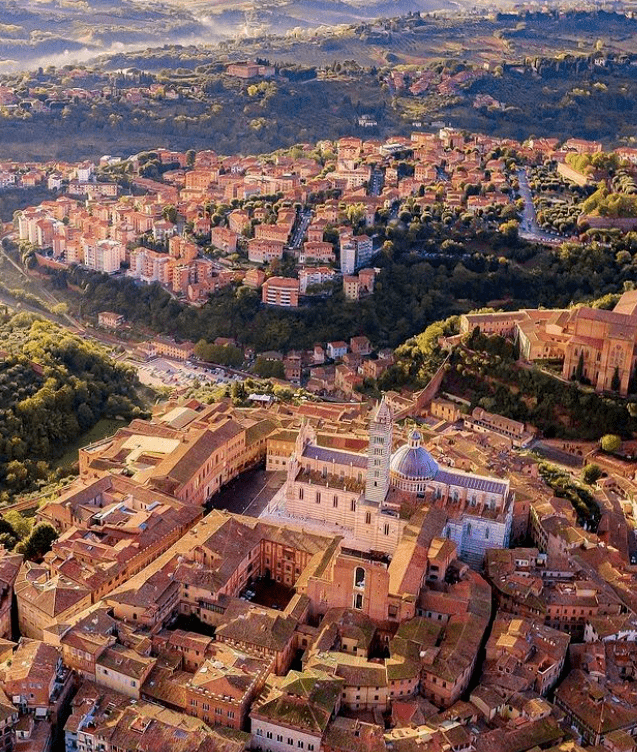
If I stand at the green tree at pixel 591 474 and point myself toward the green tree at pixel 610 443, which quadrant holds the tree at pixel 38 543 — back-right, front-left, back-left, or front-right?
back-left

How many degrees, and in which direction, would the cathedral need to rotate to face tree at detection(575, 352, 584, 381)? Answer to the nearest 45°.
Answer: approximately 135° to its right

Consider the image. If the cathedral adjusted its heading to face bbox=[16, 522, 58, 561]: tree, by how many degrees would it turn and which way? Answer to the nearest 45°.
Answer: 0° — it already faces it

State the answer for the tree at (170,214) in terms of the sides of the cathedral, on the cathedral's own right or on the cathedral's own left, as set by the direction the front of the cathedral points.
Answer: on the cathedral's own right

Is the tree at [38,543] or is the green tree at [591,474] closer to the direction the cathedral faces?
the tree

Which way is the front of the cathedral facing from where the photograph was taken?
facing to the left of the viewer

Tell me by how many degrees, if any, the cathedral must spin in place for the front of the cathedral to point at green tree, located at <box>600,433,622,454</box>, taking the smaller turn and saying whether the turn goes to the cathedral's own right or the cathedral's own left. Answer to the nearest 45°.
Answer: approximately 135° to the cathedral's own right

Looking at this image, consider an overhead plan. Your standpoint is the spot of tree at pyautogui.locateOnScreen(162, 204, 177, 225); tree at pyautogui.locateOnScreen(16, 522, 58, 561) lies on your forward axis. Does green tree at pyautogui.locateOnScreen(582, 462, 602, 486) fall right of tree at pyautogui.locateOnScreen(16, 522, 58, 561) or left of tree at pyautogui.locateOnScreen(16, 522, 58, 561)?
left

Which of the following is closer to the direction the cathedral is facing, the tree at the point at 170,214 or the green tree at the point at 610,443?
the tree

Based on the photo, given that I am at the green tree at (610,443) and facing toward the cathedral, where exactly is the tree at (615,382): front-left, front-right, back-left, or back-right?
back-right

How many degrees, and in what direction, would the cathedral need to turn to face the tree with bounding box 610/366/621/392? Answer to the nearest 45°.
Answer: approximately 135° to its right
